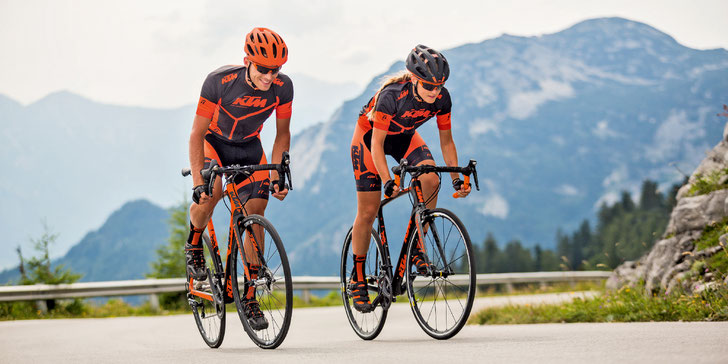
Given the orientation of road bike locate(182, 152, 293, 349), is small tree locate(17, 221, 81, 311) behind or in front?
behind

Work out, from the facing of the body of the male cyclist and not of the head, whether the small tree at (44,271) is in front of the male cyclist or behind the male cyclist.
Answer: behind

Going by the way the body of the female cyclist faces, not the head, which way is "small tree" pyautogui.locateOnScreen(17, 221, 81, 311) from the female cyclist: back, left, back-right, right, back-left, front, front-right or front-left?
back

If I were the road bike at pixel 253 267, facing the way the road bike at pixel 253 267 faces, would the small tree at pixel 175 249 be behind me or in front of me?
behind

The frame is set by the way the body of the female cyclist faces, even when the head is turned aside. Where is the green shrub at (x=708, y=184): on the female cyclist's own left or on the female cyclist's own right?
on the female cyclist's own left

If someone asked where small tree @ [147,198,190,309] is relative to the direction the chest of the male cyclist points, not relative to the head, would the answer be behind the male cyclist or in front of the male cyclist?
behind

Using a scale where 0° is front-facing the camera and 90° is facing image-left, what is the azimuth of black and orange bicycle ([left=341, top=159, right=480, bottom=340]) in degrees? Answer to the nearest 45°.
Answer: approximately 315°

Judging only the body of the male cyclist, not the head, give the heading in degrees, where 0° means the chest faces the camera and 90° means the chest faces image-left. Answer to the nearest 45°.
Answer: approximately 315°

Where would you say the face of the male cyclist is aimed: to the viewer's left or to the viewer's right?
to the viewer's right

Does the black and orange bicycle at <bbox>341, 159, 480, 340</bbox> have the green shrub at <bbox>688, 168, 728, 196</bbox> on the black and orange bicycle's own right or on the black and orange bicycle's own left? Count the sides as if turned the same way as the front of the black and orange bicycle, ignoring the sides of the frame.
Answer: on the black and orange bicycle's own left
